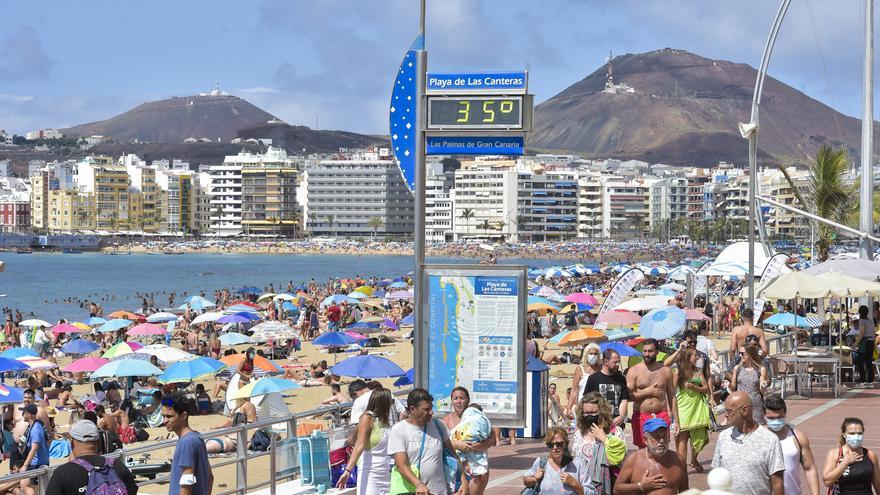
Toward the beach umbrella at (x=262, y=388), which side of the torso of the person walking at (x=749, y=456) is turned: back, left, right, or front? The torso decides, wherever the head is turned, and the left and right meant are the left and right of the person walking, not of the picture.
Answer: right

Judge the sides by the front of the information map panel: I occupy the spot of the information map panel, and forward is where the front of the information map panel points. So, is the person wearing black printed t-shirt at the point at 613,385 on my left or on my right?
on my left

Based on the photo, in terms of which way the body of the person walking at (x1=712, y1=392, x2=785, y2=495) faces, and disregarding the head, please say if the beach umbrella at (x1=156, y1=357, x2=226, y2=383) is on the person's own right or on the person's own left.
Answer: on the person's own right

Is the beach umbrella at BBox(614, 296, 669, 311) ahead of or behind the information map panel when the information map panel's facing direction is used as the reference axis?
behind

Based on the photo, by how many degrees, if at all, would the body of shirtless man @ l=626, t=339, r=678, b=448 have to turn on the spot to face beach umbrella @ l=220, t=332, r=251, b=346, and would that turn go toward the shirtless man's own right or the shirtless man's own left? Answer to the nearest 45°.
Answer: approximately 135° to the shirtless man's own right

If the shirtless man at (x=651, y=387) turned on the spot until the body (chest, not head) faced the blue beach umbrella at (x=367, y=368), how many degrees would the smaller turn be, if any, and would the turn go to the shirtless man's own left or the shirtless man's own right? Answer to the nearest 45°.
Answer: approximately 135° to the shirtless man's own right

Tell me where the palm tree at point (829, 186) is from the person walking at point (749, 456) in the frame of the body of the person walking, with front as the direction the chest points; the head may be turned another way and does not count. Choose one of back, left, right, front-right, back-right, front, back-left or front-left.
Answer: back-right

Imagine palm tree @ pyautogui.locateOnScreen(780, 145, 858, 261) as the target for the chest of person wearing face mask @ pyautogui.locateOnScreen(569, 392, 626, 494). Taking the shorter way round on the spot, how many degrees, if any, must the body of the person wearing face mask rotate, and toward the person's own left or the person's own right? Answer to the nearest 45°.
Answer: approximately 180°

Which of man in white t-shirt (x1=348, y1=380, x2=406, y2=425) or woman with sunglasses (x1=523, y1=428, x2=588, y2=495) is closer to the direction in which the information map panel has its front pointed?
the woman with sunglasses

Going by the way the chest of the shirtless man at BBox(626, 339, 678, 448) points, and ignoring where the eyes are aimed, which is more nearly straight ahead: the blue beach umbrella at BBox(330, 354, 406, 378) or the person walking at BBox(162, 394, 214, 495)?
the person walking
